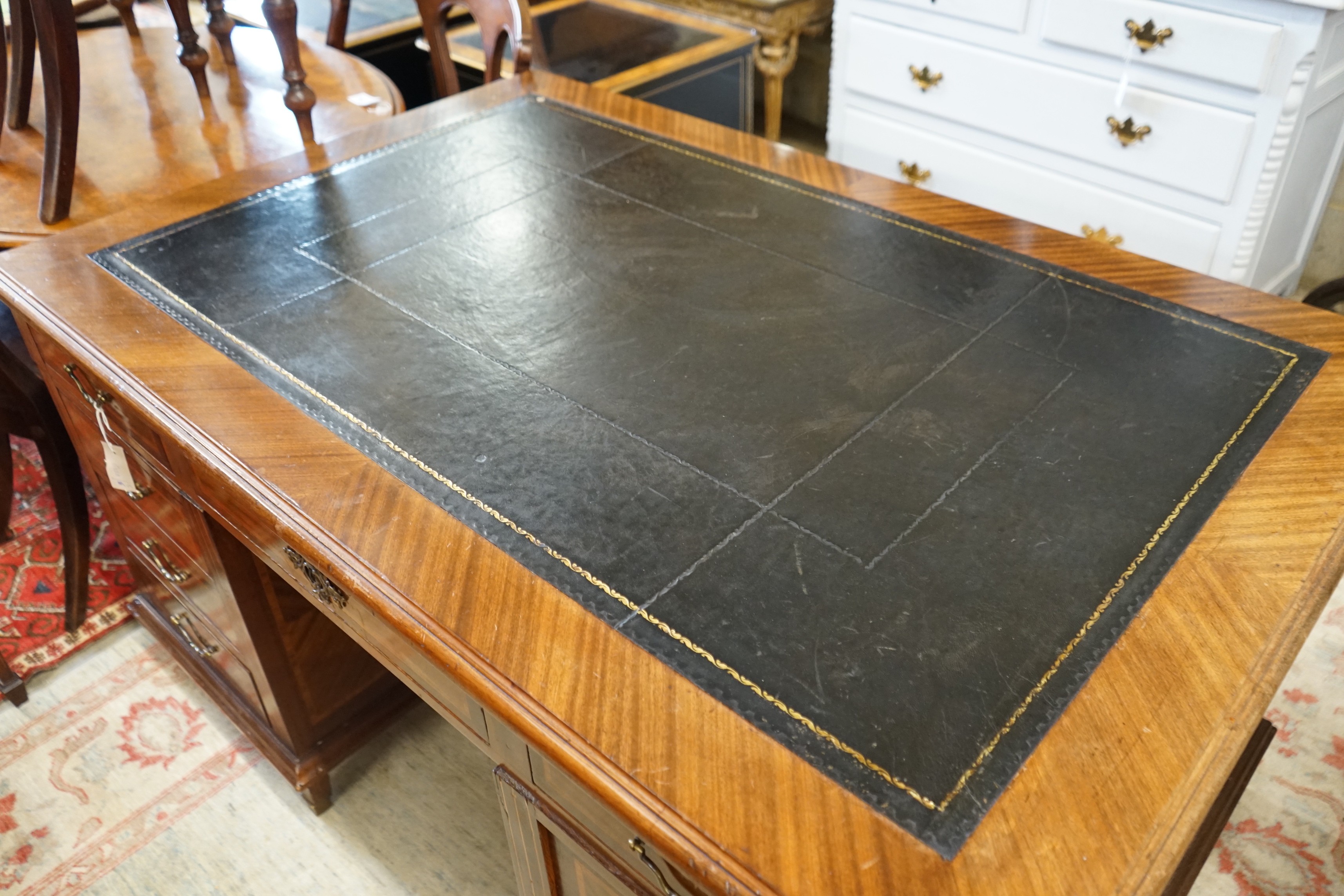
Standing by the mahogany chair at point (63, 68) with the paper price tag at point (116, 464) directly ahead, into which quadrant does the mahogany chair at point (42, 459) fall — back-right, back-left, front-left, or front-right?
front-right

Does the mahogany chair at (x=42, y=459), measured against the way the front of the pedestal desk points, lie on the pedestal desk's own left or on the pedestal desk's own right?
on the pedestal desk's own right

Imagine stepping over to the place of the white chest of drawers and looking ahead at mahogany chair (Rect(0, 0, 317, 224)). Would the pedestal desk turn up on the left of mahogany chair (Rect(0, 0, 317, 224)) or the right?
left

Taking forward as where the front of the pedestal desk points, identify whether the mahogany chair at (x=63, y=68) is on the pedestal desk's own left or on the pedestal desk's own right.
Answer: on the pedestal desk's own right

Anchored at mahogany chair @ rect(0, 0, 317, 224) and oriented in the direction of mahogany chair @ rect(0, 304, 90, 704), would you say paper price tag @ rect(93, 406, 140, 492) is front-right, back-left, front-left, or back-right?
front-left

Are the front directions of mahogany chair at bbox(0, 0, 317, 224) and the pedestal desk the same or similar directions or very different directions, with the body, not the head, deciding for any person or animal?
very different directions

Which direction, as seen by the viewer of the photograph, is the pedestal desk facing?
facing the viewer and to the left of the viewer

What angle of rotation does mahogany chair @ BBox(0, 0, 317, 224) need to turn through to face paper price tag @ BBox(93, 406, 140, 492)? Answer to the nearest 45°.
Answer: approximately 135° to its right

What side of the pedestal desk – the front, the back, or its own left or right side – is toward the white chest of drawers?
back

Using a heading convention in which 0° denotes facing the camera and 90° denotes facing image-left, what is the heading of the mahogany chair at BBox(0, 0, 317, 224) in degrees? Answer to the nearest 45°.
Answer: approximately 225°
